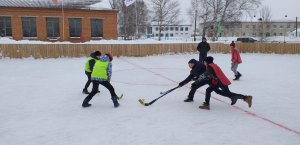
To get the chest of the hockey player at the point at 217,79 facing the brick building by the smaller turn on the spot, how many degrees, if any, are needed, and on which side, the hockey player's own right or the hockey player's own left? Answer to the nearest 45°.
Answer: approximately 45° to the hockey player's own right

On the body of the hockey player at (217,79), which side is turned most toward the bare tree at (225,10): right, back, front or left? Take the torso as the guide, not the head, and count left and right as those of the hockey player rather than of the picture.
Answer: right

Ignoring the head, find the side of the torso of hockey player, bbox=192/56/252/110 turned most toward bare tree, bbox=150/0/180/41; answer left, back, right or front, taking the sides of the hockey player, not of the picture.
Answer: right

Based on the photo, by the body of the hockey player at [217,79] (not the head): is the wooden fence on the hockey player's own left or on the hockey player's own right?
on the hockey player's own right

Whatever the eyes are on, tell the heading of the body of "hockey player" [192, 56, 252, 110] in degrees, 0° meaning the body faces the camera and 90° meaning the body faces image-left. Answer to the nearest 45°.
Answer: approximately 90°
